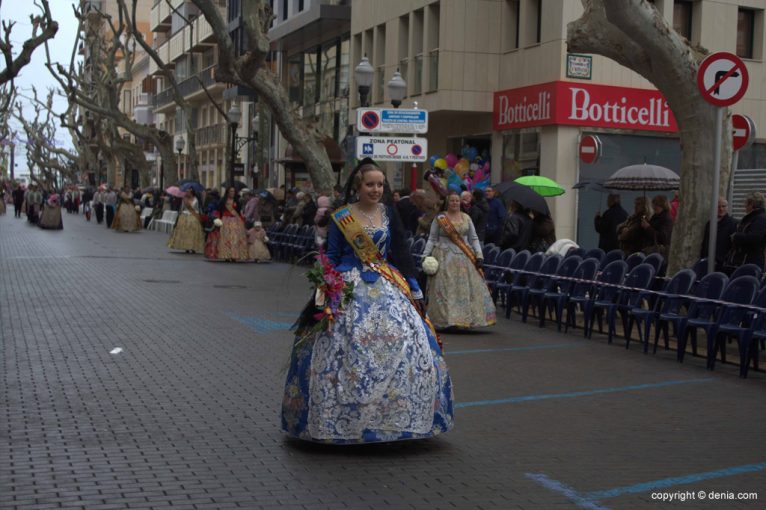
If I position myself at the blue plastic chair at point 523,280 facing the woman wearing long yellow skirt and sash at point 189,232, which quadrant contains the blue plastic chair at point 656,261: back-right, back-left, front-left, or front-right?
back-right

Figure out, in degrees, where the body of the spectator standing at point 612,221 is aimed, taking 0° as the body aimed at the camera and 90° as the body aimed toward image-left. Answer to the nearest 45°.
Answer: approximately 45°

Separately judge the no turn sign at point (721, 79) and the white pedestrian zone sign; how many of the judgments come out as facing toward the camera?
2

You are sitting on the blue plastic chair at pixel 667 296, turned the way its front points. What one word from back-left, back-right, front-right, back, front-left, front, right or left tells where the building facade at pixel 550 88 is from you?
back-right

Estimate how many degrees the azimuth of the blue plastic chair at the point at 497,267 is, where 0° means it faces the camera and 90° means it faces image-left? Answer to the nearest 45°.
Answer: approximately 45°

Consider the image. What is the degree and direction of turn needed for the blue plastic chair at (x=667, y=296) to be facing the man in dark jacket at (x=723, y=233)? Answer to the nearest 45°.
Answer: approximately 135° to its right

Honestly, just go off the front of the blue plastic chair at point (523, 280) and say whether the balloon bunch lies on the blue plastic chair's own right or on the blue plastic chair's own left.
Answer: on the blue plastic chair's own right
